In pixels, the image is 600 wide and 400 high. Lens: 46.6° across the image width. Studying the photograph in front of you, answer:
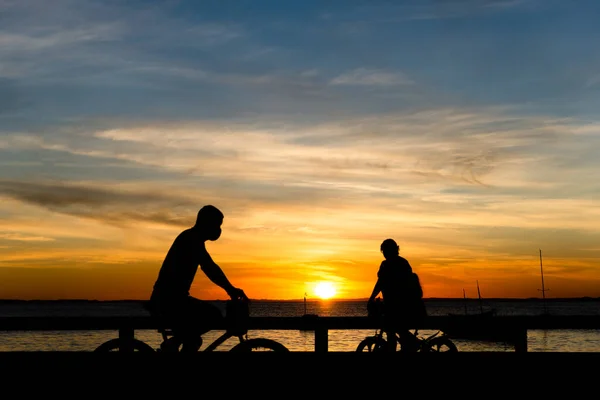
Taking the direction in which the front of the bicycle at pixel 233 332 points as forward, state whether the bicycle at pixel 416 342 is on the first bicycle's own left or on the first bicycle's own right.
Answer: on the first bicycle's own left

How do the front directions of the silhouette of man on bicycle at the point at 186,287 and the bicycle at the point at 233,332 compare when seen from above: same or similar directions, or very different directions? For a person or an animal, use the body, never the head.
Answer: same or similar directions

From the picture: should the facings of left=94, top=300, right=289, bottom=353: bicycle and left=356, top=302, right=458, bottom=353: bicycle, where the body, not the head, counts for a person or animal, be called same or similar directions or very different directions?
very different directions

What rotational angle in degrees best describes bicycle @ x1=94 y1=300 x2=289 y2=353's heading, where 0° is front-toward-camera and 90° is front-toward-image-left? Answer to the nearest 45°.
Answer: approximately 270°

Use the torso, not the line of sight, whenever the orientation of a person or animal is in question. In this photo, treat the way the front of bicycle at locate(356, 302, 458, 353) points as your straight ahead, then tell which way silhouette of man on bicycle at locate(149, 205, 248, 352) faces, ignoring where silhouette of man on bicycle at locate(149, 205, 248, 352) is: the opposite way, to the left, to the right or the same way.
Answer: the opposite way

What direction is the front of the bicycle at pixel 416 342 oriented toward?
to the viewer's left

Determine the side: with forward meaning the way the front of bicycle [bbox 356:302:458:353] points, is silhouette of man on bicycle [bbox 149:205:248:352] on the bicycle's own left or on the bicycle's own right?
on the bicycle's own left

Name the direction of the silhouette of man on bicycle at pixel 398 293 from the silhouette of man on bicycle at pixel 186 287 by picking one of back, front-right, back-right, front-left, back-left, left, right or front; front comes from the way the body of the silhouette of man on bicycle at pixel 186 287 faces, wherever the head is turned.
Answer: front-left

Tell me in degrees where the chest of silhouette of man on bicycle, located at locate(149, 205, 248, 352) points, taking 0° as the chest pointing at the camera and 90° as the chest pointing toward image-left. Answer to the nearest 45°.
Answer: approximately 270°

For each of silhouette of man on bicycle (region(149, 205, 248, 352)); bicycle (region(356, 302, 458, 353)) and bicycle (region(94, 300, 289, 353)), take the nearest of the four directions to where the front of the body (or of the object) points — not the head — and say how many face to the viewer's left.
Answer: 1

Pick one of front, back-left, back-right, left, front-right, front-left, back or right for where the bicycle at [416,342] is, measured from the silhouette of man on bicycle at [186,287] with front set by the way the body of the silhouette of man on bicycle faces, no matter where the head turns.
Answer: front-left
